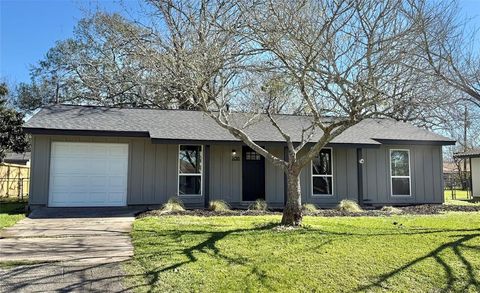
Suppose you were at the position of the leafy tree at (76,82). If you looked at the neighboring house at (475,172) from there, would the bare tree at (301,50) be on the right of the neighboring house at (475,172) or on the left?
right

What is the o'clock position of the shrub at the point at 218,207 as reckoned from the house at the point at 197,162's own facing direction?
The shrub is roughly at 11 o'clock from the house.

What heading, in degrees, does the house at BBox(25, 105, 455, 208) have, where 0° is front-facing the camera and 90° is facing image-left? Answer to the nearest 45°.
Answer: approximately 0°

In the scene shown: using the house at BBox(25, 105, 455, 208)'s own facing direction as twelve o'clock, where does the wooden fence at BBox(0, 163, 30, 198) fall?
The wooden fence is roughly at 4 o'clock from the house.

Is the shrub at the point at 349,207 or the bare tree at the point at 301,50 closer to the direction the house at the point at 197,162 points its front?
the bare tree

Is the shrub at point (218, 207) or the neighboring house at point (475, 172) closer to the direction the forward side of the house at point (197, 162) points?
the shrub

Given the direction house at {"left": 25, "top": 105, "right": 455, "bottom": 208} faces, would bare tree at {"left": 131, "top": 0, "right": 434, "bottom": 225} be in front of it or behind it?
in front

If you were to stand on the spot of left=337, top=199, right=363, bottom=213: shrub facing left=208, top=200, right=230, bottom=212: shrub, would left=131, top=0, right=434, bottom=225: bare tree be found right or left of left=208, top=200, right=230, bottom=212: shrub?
left
